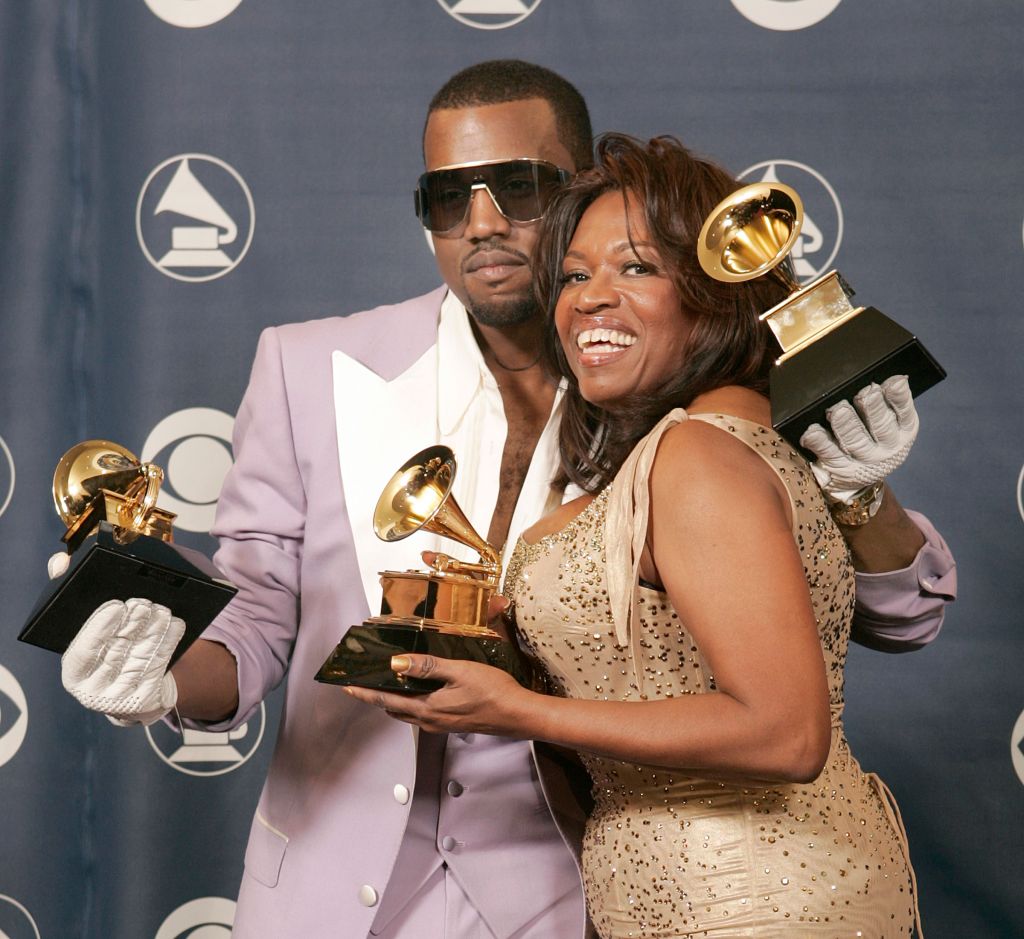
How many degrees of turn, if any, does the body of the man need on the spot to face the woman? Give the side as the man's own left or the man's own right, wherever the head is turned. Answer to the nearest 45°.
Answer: approximately 45° to the man's own left

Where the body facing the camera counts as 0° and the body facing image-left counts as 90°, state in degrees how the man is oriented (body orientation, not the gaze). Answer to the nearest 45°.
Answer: approximately 0°

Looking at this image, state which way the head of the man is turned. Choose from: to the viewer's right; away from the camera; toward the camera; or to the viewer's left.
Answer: toward the camera
